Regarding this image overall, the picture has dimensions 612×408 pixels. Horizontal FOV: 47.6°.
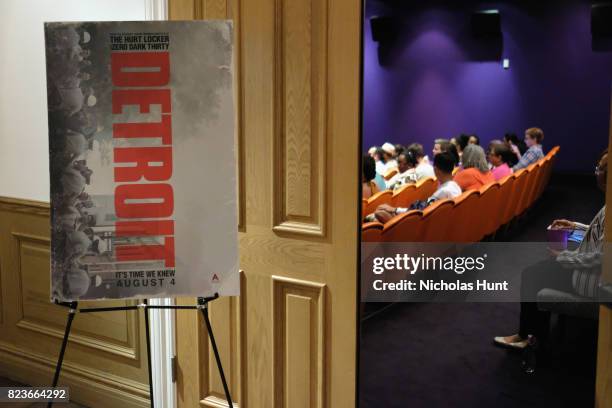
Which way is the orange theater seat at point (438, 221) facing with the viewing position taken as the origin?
facing away from the viewer and to the left of the viewer

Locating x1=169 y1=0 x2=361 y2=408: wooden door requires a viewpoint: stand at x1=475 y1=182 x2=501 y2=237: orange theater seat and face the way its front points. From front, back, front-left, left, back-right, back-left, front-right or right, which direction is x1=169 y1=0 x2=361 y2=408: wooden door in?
back-left

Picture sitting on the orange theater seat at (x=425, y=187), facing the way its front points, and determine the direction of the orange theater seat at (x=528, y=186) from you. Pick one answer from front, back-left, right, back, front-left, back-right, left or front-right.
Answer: right

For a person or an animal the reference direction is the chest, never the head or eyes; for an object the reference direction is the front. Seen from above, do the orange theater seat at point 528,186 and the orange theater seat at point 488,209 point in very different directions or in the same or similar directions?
same or similar directions

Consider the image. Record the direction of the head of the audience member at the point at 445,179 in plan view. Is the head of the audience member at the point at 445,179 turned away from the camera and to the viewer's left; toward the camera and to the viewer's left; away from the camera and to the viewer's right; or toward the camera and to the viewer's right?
away from the camera and to the viewer's left

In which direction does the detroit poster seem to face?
toward the camera

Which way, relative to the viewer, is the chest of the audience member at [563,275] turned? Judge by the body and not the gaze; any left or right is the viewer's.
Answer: facing to the left of the viewer

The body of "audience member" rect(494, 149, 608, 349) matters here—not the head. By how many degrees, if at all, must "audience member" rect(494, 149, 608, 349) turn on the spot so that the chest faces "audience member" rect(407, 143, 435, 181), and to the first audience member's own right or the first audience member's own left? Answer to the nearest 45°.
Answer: approximately 90° to the first audience member's own right

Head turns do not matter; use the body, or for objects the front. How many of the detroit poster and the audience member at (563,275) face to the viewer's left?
1

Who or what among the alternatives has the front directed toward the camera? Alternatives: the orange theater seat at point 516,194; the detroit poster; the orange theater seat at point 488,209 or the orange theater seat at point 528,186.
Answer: the detroit poster

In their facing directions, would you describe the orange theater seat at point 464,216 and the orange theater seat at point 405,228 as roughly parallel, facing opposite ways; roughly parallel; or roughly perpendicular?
roughly parallel

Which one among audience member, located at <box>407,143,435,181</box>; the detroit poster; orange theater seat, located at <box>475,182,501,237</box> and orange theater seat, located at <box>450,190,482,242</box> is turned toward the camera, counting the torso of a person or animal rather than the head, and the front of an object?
the detroit poster
